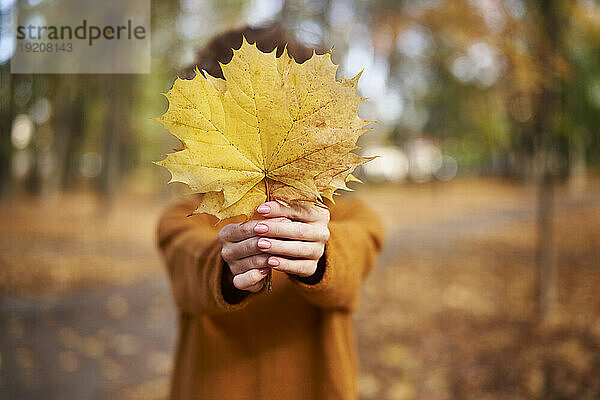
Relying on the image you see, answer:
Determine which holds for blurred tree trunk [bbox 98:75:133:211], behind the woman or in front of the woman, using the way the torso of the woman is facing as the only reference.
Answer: behind

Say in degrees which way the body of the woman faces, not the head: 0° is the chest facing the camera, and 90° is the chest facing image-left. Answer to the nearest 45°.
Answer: approximately 0°

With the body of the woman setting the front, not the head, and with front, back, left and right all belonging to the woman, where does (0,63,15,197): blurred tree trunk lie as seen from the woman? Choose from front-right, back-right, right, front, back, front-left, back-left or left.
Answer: back-right

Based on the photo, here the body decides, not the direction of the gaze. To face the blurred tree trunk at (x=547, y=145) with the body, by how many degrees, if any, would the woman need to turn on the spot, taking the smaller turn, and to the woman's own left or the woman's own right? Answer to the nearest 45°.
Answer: approximately 135° to the woman's own left
